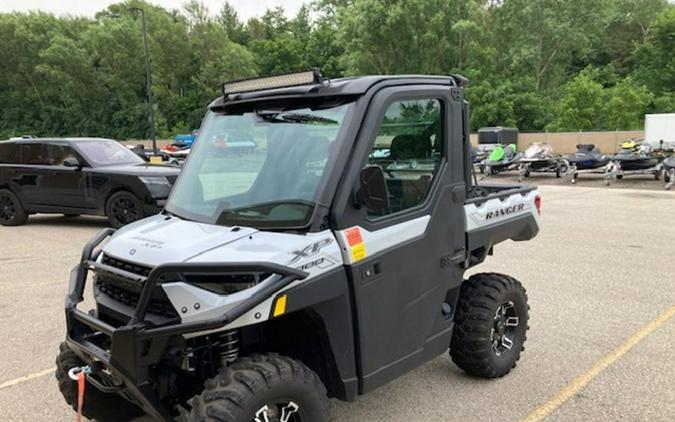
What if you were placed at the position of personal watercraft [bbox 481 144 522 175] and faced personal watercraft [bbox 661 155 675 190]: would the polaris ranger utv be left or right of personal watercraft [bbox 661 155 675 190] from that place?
right

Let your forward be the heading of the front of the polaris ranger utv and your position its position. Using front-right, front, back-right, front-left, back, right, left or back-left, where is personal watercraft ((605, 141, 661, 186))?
back

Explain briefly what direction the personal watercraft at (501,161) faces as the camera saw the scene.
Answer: facing the viewer and to the left of the viewer

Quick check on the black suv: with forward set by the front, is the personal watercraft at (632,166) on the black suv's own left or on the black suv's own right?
on the black suv's own left

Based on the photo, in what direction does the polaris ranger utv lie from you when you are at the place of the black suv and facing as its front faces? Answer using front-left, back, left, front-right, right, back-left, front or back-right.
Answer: front-right

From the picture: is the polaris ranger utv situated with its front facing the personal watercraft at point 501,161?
no

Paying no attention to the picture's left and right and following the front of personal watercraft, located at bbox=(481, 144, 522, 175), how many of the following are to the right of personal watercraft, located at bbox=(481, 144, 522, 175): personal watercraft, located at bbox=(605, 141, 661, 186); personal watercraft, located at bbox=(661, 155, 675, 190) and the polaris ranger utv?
0

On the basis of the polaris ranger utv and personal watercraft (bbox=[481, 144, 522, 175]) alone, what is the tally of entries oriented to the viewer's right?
0

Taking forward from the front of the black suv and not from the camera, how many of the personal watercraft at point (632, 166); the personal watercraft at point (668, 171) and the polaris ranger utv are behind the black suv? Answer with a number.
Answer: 0

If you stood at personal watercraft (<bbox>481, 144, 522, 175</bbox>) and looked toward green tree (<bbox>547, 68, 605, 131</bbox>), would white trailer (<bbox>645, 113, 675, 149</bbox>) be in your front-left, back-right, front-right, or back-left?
front-right

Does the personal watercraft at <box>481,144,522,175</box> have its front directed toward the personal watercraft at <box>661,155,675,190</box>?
no

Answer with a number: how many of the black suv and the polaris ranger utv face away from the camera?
0

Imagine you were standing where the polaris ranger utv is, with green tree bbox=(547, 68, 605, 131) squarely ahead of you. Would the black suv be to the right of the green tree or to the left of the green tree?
left

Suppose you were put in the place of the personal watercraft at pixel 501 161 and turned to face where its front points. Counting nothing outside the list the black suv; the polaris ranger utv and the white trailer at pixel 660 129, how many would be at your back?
1

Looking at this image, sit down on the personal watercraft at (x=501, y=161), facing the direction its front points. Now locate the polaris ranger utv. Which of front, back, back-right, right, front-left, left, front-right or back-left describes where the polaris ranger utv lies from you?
front-left

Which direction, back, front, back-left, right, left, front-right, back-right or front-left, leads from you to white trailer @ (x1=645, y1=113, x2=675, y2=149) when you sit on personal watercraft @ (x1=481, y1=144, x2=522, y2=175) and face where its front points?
back

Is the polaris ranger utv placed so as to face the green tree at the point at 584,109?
no

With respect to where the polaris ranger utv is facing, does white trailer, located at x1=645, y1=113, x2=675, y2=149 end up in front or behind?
behind

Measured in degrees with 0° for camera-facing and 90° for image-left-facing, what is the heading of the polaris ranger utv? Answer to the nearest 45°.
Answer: approximately 45°

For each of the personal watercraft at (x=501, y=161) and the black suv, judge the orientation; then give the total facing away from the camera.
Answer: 0
